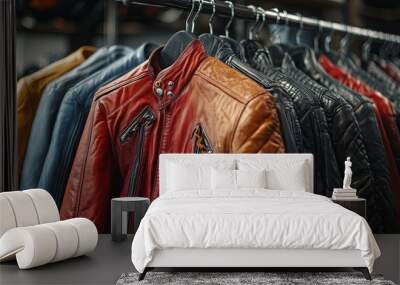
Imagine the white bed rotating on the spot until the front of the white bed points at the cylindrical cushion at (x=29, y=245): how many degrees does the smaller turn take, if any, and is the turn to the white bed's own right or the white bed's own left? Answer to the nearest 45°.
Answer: approximately 90° to the white bed's own right

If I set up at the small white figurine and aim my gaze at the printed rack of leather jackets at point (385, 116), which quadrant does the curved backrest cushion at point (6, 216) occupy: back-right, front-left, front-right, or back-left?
back-left

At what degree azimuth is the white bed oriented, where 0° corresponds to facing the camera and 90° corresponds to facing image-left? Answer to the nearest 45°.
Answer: approximately 0°

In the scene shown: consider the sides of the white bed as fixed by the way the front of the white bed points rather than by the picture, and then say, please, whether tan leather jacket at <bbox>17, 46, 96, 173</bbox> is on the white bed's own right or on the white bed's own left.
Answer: on the white bed's own right

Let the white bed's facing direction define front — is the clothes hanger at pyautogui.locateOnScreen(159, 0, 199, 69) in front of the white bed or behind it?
behind

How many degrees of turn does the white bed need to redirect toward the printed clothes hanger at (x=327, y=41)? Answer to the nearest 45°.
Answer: approximately 180°

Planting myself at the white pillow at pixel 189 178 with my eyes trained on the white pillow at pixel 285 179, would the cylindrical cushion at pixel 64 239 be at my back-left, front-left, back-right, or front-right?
back-right

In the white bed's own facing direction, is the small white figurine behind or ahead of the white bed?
behind

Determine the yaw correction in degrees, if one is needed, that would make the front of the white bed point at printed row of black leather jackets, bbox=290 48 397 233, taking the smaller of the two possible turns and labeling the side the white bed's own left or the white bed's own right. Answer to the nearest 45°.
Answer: approximately 135° to the white bed's own left
